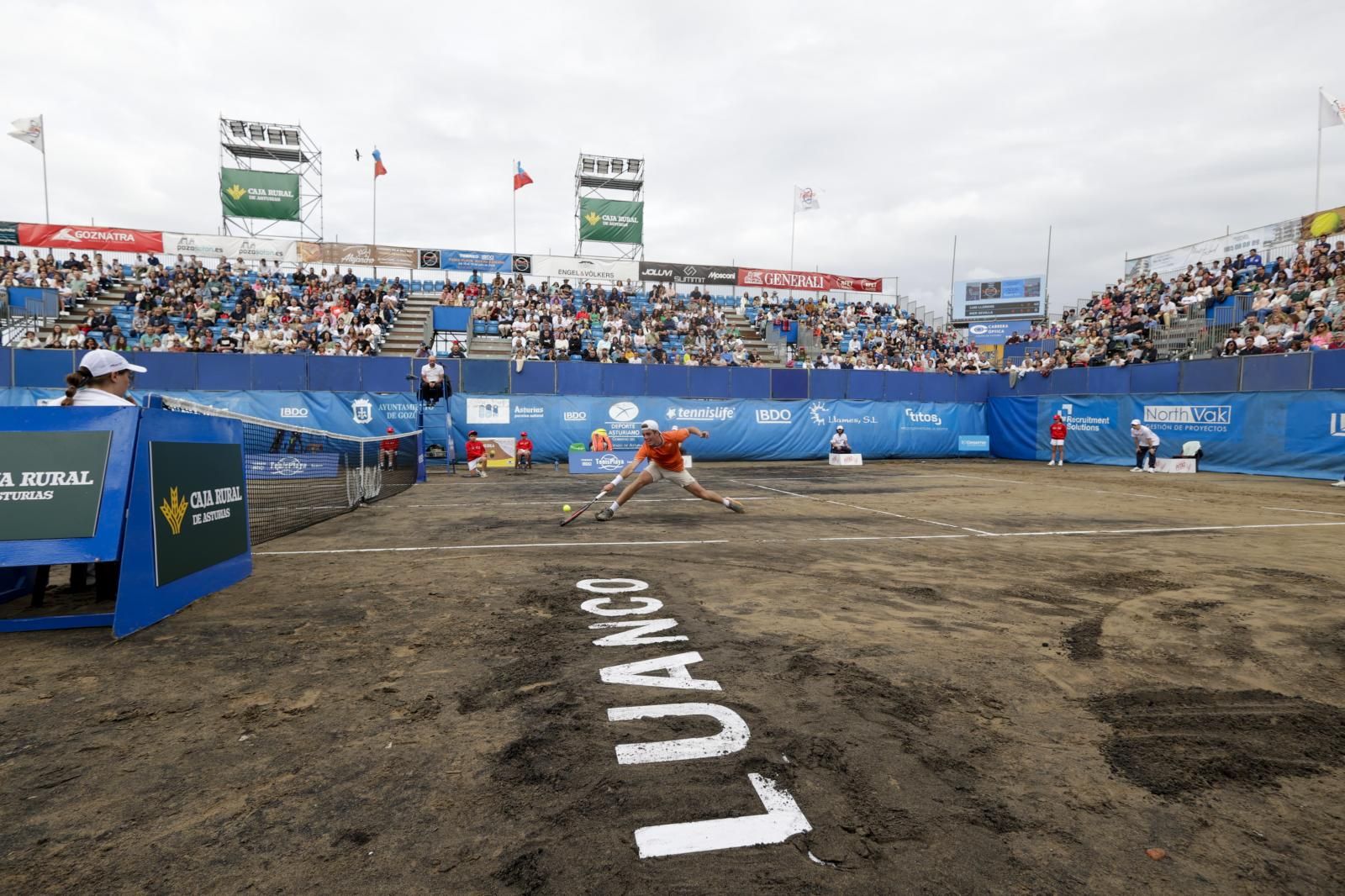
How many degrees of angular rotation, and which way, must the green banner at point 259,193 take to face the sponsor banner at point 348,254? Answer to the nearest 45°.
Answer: approximately 45° to its left

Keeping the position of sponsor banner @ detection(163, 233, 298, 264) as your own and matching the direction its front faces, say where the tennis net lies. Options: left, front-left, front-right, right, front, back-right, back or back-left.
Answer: front

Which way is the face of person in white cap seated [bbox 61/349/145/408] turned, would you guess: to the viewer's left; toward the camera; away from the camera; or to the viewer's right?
to the viewer's right

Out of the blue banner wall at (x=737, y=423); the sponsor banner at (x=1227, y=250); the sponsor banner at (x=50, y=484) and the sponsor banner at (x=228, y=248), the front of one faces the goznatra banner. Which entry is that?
the sponsor banner at (x=1227, y=250)

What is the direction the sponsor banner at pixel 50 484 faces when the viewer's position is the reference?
facing the viewer

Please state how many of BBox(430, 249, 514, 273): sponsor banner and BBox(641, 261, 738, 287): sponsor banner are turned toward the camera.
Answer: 2

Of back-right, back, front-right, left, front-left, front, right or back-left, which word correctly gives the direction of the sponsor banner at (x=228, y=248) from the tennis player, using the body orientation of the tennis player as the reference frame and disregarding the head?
right

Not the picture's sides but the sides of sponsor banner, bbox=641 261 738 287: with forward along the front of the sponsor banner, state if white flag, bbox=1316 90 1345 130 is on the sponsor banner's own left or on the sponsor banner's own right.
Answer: on the sponsor banner's own left

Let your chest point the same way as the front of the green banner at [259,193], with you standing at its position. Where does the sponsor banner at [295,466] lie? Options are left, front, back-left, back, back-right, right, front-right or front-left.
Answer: front

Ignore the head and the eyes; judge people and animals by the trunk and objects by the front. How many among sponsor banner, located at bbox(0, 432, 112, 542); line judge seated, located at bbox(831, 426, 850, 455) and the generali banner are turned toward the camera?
3

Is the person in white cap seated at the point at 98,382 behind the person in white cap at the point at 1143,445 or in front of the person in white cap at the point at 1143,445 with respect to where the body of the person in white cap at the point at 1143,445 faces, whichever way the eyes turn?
in front

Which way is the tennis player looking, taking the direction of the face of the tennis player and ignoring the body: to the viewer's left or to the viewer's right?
to the viewer's left

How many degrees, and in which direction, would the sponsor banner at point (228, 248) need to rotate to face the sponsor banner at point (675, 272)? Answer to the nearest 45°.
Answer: approximately 90° to its left

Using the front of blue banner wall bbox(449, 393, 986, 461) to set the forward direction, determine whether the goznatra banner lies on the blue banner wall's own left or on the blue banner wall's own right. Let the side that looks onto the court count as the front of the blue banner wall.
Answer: on the blue banner wall's own right

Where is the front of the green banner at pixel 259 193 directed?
toward the camera
